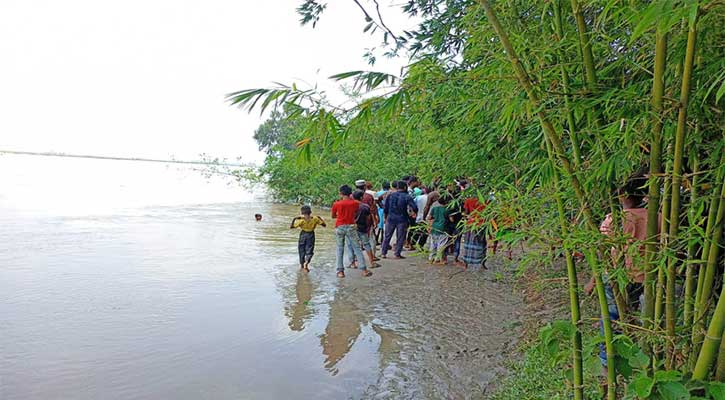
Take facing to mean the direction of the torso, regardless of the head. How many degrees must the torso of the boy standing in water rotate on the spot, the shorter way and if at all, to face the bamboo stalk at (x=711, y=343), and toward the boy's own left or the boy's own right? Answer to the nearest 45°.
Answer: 0° — they already face it

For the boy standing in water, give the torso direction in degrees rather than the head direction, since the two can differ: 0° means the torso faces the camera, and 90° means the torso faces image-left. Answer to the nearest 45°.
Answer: approximately 0°

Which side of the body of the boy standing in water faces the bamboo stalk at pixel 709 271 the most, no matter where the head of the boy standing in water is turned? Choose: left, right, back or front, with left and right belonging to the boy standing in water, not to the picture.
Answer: front

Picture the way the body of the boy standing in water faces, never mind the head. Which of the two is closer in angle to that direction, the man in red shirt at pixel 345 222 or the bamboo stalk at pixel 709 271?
the bamboo stalk

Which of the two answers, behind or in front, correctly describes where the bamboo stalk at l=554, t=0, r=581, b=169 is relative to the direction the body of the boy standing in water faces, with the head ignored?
in front

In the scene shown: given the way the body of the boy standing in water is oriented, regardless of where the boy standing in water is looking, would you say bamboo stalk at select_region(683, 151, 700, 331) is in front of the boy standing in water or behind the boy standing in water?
in front

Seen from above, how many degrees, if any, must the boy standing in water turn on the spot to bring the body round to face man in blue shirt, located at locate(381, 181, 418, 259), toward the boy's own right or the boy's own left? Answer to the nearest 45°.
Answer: approximately 135° to the boy's own left

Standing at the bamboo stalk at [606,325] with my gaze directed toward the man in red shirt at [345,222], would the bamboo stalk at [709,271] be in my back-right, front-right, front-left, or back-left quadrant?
back-right

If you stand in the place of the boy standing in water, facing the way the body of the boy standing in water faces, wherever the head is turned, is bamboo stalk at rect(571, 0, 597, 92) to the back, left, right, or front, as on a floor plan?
front

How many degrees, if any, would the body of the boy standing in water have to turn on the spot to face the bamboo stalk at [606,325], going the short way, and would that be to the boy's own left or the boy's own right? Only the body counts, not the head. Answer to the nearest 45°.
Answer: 0° — they already face it

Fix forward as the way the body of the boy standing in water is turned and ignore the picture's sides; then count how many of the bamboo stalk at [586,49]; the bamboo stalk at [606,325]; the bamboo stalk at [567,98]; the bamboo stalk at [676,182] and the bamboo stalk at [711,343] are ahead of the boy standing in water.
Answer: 5
